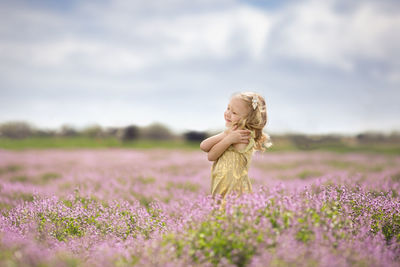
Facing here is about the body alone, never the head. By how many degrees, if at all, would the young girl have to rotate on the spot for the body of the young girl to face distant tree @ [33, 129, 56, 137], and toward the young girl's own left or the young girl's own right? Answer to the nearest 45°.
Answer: approximately 45° to the young girl's own right

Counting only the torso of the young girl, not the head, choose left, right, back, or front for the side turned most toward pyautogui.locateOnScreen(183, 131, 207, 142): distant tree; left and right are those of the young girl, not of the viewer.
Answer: right

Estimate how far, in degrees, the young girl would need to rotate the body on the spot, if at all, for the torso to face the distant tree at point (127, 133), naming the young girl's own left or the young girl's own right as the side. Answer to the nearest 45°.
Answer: approximately 90° to the young girl's own right

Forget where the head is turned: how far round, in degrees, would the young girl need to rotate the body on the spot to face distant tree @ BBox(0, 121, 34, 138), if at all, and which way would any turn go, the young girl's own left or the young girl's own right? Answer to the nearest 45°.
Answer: approximately 45° to the young girl's own right

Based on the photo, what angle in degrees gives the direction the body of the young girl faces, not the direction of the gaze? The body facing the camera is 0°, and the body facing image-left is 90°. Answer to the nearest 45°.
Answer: approximately 90°
